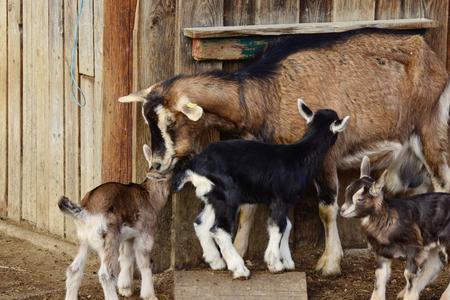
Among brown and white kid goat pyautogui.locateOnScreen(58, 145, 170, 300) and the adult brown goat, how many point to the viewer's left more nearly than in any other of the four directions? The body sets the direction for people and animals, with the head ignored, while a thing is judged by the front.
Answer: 1

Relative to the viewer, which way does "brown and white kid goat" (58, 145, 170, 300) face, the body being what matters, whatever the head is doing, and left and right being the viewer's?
facing away from the viewer and to the right of the viewer

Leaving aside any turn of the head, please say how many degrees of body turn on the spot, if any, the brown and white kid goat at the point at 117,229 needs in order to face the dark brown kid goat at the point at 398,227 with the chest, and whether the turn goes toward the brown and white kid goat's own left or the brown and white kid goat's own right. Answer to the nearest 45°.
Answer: approximately 45° to the brown and white kid goat's own right

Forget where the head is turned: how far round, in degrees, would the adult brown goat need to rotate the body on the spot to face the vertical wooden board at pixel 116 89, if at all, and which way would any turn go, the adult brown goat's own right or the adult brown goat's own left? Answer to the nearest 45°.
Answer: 0° — it already faces it

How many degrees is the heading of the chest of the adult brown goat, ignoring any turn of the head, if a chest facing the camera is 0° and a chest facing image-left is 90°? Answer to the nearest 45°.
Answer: approximately 90°

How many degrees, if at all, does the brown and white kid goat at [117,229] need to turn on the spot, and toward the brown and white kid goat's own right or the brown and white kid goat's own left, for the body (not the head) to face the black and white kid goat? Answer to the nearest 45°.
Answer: approximately 45° to the brown and white kid goat's own right
